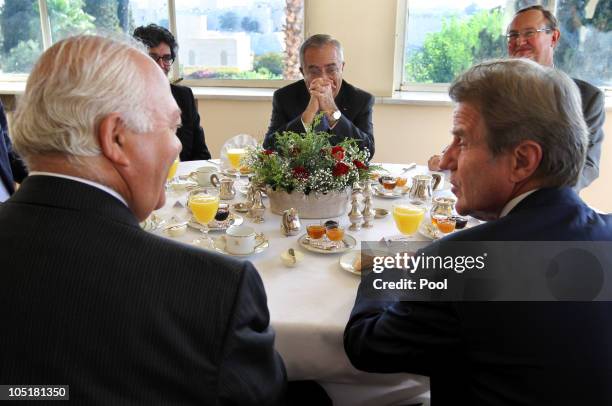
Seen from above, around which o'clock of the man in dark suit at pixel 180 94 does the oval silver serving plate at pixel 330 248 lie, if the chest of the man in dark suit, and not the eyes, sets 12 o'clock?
The oval silver serving plate is roughly at 1 o'clock from the man in dark suit.

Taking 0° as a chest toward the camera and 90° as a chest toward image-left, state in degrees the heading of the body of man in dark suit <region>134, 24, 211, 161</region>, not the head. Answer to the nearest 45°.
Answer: approximately 315°

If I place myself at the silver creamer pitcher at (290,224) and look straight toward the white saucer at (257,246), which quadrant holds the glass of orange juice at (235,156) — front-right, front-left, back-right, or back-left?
back-right

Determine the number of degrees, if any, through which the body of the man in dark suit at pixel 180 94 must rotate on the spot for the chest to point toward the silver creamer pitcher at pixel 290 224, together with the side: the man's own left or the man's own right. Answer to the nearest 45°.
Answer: approximately 45° to the man's own right

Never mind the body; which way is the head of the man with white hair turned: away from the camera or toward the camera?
away from the camera

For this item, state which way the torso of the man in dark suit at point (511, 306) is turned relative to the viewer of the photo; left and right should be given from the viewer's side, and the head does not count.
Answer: facing away from the viewer and to the left of the viewer
